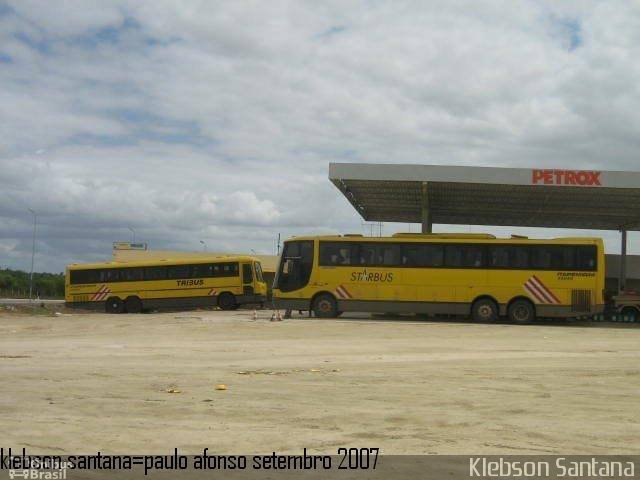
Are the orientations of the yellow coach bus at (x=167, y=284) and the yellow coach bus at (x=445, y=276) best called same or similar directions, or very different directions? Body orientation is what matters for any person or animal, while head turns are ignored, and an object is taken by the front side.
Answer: very different directions

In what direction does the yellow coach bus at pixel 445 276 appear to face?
to the viewer's left

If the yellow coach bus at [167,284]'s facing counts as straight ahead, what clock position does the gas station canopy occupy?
The gas station canopy is roughly at 1 o'clock from the yellow coach bus.

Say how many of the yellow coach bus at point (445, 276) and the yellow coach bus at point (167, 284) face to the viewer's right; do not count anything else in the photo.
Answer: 1

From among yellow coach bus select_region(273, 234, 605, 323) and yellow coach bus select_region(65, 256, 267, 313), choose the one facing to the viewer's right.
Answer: yellow coach bus select_region(65, 256, 267, 313)

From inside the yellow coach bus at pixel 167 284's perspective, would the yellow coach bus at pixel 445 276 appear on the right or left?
on its right

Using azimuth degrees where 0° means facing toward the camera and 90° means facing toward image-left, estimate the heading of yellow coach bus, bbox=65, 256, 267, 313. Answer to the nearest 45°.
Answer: approximately 270°
